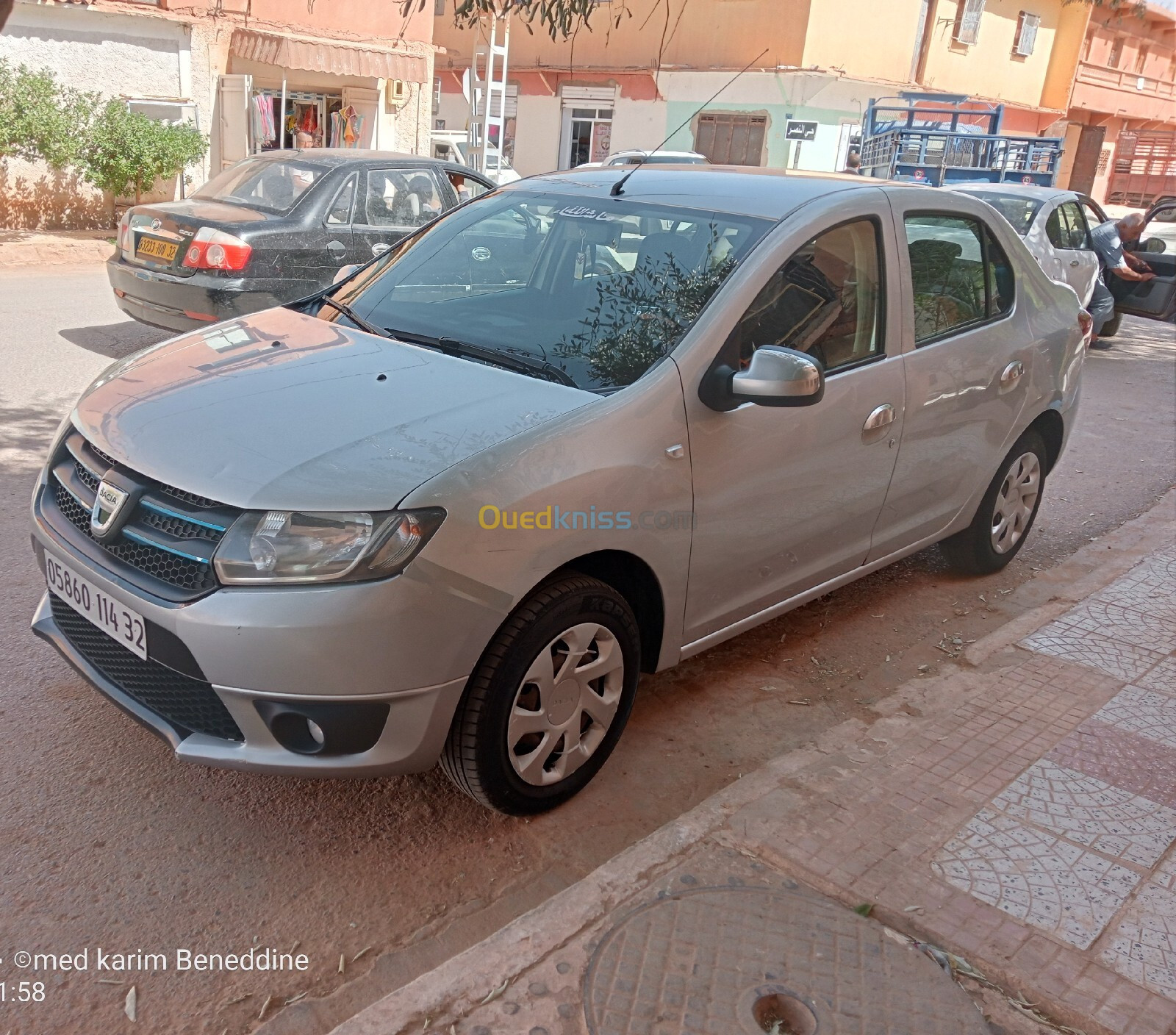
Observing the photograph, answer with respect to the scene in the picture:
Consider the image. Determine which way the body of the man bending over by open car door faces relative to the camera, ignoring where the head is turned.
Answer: to the viewer's right

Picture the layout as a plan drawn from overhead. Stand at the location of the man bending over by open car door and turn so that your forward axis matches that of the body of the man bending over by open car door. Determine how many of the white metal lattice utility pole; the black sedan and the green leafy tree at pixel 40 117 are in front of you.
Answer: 0

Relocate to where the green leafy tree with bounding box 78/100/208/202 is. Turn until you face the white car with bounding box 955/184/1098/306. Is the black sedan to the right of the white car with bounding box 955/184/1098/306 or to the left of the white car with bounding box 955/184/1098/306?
right

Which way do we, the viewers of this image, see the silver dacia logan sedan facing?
facing the viewer and to the left of the viewer

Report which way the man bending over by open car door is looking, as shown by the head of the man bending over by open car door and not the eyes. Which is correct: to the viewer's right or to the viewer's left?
to the viewer's right

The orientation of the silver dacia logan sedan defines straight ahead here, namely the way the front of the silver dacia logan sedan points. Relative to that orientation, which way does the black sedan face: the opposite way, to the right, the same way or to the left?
the opposite way

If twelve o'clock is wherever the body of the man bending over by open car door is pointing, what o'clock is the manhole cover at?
The manhole cover is roughly at 3 o'clock from the man bending over by open car door.

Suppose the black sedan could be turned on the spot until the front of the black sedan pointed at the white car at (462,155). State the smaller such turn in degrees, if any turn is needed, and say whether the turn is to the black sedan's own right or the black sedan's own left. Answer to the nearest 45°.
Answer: approximately 45° to the black sedan's own left

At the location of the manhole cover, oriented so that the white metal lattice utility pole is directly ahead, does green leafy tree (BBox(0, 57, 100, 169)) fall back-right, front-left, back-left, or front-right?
front-left

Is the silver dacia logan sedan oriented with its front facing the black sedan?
no

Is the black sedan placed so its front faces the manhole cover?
no

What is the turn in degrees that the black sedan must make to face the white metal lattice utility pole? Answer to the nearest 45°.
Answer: approximately 45° to its left

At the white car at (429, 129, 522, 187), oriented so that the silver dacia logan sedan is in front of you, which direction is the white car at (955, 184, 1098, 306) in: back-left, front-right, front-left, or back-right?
front-left

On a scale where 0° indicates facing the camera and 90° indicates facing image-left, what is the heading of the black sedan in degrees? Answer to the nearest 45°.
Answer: approximately 225°

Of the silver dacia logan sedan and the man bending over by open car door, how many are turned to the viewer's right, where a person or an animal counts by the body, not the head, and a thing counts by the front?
1

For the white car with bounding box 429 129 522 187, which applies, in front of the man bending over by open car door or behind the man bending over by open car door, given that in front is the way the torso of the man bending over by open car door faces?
behind

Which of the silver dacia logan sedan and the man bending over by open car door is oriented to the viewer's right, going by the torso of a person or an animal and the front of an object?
the man bending over by open car door
